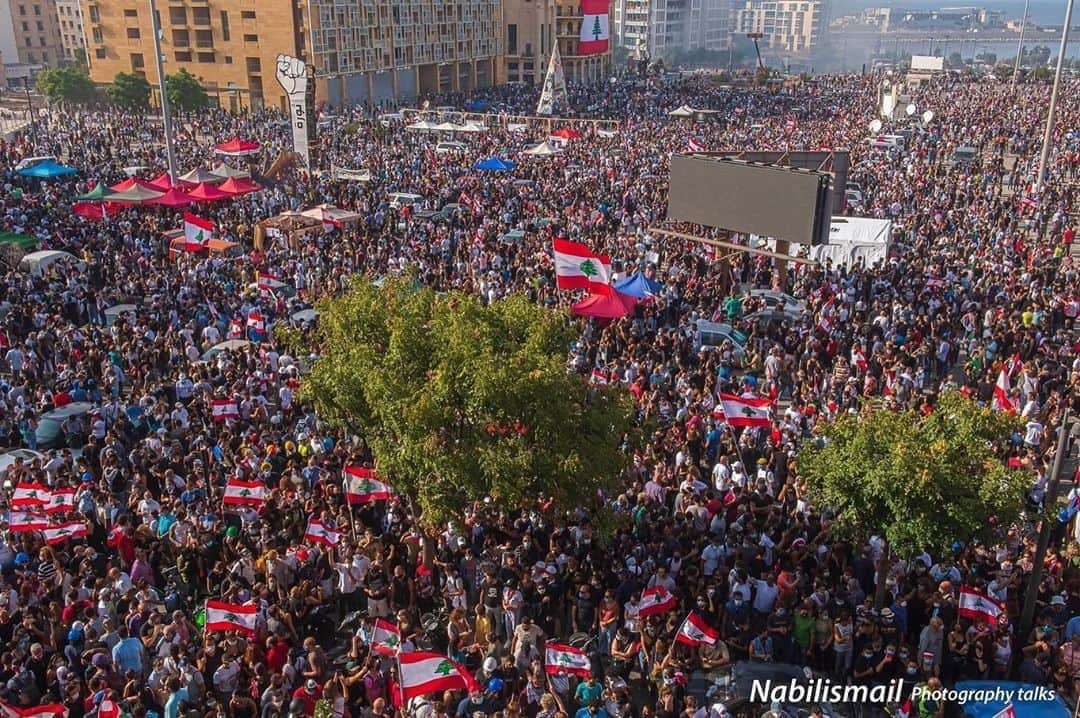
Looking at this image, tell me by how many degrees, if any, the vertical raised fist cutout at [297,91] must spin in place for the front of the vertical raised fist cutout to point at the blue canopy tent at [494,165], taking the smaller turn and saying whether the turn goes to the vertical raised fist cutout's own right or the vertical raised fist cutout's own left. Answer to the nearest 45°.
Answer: approximately 90° to the vertical raised fist cutout's own left

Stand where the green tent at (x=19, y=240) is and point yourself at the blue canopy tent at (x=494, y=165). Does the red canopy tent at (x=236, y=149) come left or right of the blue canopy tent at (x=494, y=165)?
left

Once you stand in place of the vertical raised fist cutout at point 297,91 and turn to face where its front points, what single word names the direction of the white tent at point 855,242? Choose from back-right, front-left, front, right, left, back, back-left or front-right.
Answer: front-left

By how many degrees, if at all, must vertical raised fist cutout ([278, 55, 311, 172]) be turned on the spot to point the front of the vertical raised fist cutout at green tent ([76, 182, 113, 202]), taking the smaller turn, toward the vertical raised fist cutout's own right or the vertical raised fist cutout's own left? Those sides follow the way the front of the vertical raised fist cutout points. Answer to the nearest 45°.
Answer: approximately 45° to the vertical raised fist cutout's own right

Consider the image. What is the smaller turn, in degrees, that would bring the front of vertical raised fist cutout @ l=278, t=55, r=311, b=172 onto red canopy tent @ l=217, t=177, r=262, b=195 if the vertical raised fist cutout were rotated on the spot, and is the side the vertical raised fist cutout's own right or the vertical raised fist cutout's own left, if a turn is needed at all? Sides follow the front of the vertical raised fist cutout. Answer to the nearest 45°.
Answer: approximately 45° to the vertical raised fist cutout's own right

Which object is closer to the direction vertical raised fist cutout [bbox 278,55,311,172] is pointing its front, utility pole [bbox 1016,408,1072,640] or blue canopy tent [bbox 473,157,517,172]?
the utility pole

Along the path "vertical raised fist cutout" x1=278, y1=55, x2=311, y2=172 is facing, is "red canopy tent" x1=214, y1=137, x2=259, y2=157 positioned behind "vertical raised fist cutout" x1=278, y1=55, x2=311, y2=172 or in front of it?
behind

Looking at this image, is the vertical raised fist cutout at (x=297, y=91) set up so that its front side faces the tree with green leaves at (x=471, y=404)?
yes

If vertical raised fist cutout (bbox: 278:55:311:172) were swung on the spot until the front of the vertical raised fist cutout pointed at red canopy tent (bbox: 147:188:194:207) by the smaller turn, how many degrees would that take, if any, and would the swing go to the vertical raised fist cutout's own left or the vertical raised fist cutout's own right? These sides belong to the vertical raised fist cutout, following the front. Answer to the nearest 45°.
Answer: approximately 45° to the vertical raised fist cutout's own right

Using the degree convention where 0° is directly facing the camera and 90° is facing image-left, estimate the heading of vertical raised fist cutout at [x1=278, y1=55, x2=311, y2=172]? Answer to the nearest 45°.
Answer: approximately 0°

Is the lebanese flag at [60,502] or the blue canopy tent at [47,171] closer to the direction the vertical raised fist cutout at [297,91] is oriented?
the lebanese flag
